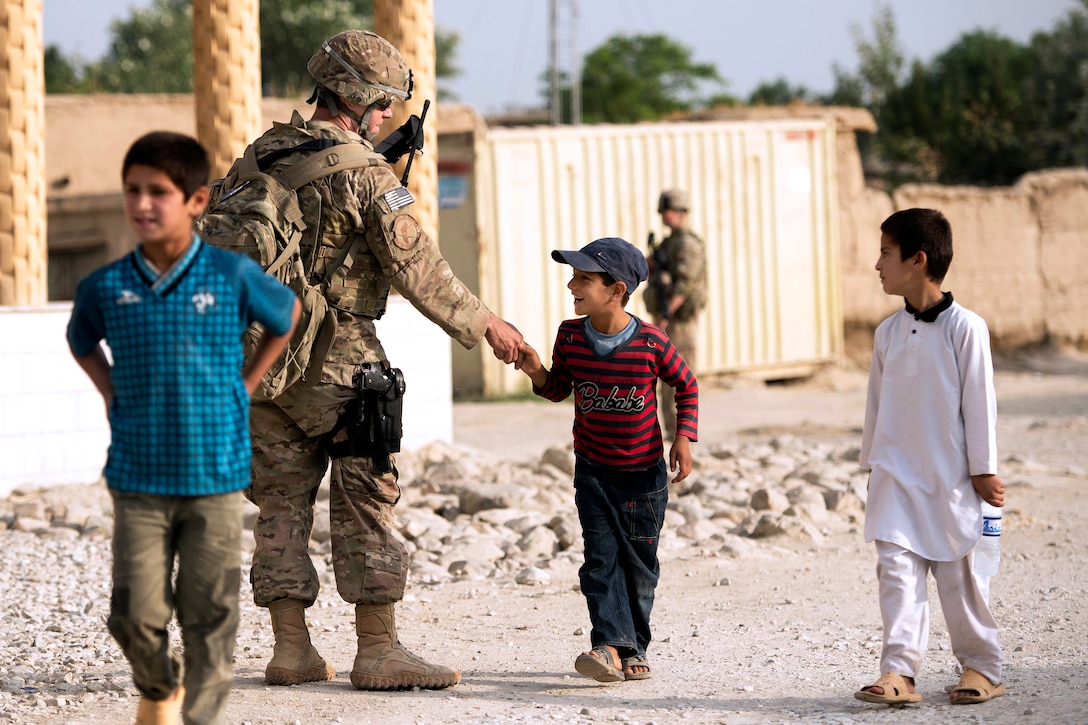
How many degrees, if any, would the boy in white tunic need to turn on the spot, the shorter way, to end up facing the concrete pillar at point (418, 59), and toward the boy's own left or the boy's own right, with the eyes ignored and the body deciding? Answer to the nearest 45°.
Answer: approximately 90° to the boy's own right

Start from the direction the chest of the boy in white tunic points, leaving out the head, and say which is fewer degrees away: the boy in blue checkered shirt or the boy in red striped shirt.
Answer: the boy in blue checkered shirt

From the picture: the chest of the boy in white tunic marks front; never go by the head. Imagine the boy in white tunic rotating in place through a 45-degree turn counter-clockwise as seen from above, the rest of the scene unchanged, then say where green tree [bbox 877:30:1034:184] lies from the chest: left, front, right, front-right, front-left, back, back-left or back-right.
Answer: back

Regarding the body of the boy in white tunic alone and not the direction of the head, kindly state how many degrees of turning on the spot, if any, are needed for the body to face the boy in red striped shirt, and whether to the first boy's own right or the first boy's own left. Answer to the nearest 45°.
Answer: approximately 45° to the first boy's own right

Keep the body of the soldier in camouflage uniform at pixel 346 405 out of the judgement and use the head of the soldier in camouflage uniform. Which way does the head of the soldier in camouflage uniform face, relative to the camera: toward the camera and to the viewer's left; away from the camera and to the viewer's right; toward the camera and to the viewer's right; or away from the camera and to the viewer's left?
away from the camera and to the viewer's right

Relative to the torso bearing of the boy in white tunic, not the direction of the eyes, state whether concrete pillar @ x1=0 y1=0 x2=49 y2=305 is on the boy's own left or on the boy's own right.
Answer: on the boy's own right

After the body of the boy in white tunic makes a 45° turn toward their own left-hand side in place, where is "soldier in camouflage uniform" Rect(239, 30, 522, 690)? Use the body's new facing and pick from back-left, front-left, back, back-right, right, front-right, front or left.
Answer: right

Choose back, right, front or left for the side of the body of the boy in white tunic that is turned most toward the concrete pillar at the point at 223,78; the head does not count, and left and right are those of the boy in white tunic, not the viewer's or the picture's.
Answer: right

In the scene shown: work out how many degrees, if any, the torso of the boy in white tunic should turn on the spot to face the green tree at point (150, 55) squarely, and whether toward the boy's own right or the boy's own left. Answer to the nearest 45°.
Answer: approximately 90° to the boy's own right

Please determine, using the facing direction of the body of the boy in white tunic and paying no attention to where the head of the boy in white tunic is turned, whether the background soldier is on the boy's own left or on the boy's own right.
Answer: on the boy's own right

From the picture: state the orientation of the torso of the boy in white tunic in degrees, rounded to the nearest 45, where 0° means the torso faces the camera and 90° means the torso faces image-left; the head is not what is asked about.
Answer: approximately 45°

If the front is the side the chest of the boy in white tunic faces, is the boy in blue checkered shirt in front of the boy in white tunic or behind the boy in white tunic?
in front

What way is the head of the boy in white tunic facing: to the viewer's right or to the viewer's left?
to the viewer's left
